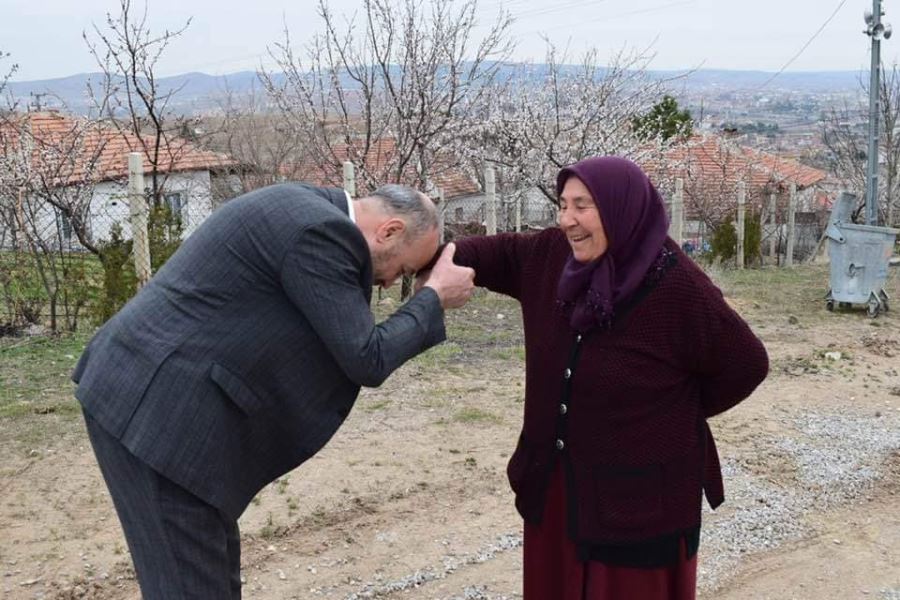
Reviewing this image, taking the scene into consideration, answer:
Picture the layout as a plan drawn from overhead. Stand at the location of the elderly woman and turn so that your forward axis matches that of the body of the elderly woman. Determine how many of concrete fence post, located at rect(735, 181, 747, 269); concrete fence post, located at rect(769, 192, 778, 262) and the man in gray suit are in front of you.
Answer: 1

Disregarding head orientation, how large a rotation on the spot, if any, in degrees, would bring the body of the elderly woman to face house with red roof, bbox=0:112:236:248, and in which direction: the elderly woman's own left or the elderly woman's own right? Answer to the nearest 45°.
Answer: approximately 90° to the elderly woman's own right

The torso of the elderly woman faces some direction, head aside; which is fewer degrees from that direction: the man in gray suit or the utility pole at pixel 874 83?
the man in gray suit

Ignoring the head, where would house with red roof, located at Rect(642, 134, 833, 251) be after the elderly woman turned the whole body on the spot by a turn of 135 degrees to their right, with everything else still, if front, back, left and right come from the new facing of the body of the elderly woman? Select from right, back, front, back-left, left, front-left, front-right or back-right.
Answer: front

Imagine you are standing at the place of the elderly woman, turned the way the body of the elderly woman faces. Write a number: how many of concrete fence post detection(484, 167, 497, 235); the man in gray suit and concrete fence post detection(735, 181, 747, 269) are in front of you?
1

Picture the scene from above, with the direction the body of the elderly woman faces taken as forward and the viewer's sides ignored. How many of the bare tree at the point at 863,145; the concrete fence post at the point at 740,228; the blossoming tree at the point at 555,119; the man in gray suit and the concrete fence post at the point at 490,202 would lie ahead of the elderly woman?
1

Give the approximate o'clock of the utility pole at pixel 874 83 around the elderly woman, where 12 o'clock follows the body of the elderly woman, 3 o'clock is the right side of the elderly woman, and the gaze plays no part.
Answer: The utility pole is roughly at 5 o'clock from the elderly woman.

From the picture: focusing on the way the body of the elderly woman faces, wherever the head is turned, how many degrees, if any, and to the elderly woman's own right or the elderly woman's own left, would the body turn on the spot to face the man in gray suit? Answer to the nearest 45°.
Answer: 0° — they already face them

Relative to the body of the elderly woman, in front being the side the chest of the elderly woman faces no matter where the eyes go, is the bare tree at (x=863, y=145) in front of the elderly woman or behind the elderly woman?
behind

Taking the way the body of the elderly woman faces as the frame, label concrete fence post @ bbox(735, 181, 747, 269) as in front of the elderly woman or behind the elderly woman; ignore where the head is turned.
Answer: behind

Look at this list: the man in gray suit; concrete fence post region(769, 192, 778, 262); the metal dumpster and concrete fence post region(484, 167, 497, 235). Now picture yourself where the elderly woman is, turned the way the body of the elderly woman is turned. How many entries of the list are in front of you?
1

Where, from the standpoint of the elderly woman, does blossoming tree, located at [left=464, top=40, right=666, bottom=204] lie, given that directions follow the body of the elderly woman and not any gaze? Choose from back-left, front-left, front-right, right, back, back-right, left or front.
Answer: back-right

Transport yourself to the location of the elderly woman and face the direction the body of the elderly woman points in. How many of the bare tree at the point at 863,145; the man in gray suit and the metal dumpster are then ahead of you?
1

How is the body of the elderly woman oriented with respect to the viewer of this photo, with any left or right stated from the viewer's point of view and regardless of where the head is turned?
facing the viewer and to the left of the viewer

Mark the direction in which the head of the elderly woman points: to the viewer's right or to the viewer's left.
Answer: to the viewer's left
